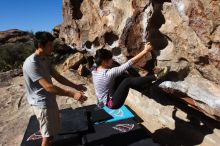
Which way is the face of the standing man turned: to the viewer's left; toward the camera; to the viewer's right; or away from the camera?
to the viewer's right

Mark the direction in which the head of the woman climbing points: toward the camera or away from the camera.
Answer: away from the camera

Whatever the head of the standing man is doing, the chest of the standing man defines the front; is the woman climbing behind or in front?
in front

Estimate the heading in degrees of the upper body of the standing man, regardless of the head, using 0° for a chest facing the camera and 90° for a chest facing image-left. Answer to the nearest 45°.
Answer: approximately 270°

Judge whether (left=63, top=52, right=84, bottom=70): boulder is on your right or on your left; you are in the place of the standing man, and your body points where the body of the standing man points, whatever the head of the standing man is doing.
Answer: on your left
